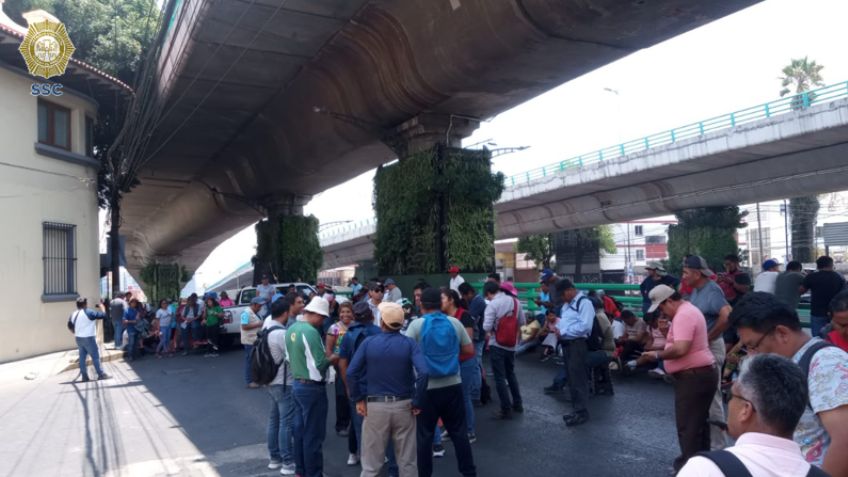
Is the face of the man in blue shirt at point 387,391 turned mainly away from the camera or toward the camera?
away from the camera

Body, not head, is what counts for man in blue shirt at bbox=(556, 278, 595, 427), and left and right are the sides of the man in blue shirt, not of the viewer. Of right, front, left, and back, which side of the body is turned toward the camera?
left

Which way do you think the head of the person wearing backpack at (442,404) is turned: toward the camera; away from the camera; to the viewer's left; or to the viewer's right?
away from the camera

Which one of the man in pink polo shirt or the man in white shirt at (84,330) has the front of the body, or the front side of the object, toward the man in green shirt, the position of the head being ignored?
the man in pink polo shirt

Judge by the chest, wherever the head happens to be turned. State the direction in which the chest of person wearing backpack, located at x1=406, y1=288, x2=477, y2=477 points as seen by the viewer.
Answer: away from the camera

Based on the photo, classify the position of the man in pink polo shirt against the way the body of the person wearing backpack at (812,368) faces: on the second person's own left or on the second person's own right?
on the second person's own right

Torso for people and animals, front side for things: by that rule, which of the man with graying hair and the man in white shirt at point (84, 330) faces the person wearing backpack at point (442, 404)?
the man with graying hair

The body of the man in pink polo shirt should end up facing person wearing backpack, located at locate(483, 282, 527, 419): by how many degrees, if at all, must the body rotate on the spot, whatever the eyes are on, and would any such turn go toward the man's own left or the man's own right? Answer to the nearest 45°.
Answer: approximately 45° to the man's own right

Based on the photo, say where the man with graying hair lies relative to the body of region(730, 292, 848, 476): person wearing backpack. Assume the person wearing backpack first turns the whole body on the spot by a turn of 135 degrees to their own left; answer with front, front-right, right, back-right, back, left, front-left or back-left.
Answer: front-right

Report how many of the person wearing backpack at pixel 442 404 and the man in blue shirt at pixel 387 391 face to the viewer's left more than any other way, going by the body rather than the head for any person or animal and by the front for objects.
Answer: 0

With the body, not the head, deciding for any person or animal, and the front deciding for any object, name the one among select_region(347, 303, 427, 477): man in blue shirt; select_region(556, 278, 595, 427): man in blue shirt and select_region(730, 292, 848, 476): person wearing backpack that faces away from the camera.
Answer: select_region(347, 303, 427, 477): man in blue shirt

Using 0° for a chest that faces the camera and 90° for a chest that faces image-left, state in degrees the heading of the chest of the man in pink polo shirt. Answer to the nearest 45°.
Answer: approximately 90°

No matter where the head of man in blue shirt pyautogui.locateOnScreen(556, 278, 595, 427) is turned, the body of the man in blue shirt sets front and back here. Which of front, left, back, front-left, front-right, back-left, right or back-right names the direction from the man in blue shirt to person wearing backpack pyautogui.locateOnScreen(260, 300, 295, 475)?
front-left

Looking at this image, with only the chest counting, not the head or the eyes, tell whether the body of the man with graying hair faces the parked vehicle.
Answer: yes

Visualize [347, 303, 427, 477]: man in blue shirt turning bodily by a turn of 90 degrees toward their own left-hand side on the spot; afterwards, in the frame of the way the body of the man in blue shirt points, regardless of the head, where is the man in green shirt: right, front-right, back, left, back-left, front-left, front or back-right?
front-right

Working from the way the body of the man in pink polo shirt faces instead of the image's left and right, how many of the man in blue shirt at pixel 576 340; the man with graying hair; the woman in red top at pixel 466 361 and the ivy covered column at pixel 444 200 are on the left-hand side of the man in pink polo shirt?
1

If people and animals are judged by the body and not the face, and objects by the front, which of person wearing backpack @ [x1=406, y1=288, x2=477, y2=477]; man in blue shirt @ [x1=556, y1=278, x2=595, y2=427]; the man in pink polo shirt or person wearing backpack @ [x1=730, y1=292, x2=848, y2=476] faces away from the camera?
person wearing backpack @ [x1=406, y1=288, x2=477, y2=477]
